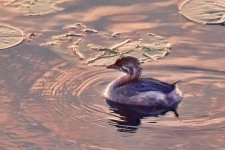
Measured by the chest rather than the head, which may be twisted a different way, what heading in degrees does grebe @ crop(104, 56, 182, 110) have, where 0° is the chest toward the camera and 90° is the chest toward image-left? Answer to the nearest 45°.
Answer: approximately 90°

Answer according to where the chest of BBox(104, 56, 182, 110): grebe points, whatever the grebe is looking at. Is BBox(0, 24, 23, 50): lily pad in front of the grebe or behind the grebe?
in front

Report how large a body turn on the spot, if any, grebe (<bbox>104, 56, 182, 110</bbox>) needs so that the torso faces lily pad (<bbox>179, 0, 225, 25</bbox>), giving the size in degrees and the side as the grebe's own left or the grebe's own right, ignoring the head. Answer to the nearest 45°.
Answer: approximately 135° to the grebe's own right
